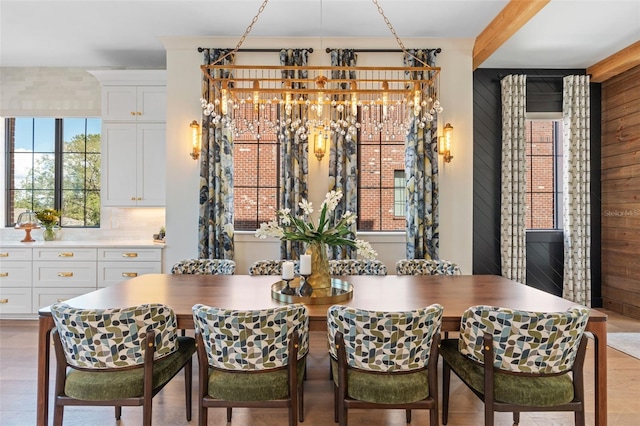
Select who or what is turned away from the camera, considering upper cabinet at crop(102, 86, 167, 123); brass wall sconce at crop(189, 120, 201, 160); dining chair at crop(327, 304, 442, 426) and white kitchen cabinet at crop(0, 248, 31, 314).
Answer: the dining chair

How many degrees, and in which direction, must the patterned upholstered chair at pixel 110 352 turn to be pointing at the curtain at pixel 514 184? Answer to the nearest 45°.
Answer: approximately 45° to its right

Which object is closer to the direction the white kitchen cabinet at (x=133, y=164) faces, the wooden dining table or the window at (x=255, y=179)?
the wooden dining table

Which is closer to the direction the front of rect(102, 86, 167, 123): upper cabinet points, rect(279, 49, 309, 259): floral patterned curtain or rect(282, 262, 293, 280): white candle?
the white candle

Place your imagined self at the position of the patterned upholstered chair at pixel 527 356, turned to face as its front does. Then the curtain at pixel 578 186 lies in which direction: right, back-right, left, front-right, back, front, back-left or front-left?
front-right

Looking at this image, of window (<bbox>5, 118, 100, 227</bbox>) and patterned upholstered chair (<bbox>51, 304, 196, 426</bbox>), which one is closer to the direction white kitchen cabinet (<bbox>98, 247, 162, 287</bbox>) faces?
the patterned upholstered chair

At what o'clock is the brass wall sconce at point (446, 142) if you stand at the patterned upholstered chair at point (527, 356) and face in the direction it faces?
The brass wall sconce is roughly at 1 o'clock from the patterned upholstered chair.

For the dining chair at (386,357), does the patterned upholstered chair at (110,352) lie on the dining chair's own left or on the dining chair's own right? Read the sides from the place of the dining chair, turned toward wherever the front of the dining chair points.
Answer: on the dining chair's own left

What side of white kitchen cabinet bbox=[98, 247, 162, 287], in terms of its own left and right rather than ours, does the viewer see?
front

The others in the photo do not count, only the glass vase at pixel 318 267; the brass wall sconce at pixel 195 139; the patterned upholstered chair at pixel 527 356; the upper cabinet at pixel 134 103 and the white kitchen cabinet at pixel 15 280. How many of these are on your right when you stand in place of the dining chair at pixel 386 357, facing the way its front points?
1

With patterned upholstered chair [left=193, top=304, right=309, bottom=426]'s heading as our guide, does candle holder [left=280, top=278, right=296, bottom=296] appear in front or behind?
in front

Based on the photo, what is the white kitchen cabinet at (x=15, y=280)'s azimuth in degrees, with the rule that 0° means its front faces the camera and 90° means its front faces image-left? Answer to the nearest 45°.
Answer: approximately 0°

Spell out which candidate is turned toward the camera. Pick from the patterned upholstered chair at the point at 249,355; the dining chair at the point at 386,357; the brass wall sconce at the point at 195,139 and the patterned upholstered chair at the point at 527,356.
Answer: the brass wall sconce

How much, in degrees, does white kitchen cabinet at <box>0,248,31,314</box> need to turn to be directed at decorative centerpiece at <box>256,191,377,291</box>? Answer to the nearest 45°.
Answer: approximately 45° to its left

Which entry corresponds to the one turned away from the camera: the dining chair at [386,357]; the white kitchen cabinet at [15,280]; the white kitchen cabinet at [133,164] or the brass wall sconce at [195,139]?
the dining chair

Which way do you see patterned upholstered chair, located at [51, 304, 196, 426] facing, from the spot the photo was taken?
facing away from the viewer and to the right of the viewer

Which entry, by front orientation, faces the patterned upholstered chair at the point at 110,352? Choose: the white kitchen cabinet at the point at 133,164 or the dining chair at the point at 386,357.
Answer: the white kitchen cabinet

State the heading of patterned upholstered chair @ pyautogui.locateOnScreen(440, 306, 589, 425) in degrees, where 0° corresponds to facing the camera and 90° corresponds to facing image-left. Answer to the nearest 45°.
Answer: approximately 135°

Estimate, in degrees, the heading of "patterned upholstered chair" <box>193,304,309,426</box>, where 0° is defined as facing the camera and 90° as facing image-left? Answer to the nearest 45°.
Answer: approximately 180°

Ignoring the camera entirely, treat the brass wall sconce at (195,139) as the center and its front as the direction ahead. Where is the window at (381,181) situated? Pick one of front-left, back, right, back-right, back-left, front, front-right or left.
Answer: left

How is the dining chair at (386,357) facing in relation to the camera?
away from the camera
